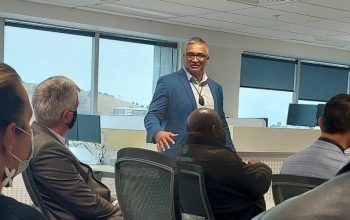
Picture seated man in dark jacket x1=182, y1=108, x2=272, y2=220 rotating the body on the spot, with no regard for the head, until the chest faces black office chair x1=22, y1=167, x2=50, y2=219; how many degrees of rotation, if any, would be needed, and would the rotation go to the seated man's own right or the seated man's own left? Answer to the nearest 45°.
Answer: approximately 135° to the seated man's own left

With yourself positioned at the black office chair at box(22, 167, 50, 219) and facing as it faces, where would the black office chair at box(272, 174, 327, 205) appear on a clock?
the black office chair at box(272, 174, 327, 205) is roughly at 1 o'clock from the black office chair at box(22, 167, 50, 219).

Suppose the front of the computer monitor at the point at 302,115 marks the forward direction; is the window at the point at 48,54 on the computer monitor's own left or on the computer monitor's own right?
on the computer monitor's own right

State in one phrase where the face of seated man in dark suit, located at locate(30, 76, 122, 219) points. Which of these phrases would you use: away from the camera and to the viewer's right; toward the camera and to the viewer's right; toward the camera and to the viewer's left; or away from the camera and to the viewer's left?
away from the camera and to the viewer's right

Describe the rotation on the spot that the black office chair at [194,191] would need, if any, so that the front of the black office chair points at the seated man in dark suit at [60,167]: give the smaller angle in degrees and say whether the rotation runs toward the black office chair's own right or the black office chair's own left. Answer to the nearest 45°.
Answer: approximately 135° to the black office chair's own left

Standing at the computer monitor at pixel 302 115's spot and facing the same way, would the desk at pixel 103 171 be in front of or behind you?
in front

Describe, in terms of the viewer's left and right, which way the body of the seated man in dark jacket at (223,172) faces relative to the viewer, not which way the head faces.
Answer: facing away from the viewer and to the right of the viewer

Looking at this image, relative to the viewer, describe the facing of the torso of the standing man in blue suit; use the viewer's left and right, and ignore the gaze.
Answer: facing the viewer and to the right of the viewer

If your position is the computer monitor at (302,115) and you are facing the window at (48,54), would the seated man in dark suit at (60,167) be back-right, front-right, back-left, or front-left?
front-left

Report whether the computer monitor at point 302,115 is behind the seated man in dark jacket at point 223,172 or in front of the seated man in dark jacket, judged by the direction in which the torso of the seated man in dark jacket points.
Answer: in front

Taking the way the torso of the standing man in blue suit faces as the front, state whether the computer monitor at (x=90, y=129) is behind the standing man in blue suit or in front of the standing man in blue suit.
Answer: behind
